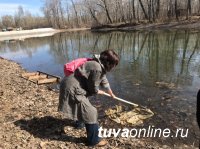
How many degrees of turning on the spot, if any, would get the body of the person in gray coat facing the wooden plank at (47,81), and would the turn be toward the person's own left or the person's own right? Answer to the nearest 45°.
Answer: approximately 90° to the person's own left

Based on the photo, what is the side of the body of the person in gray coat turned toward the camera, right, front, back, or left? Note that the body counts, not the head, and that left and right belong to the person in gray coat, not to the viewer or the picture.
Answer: right

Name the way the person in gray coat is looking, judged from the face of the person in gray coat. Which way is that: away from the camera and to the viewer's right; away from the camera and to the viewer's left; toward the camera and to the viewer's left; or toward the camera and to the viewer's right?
away from the camera and to the viewer's right
